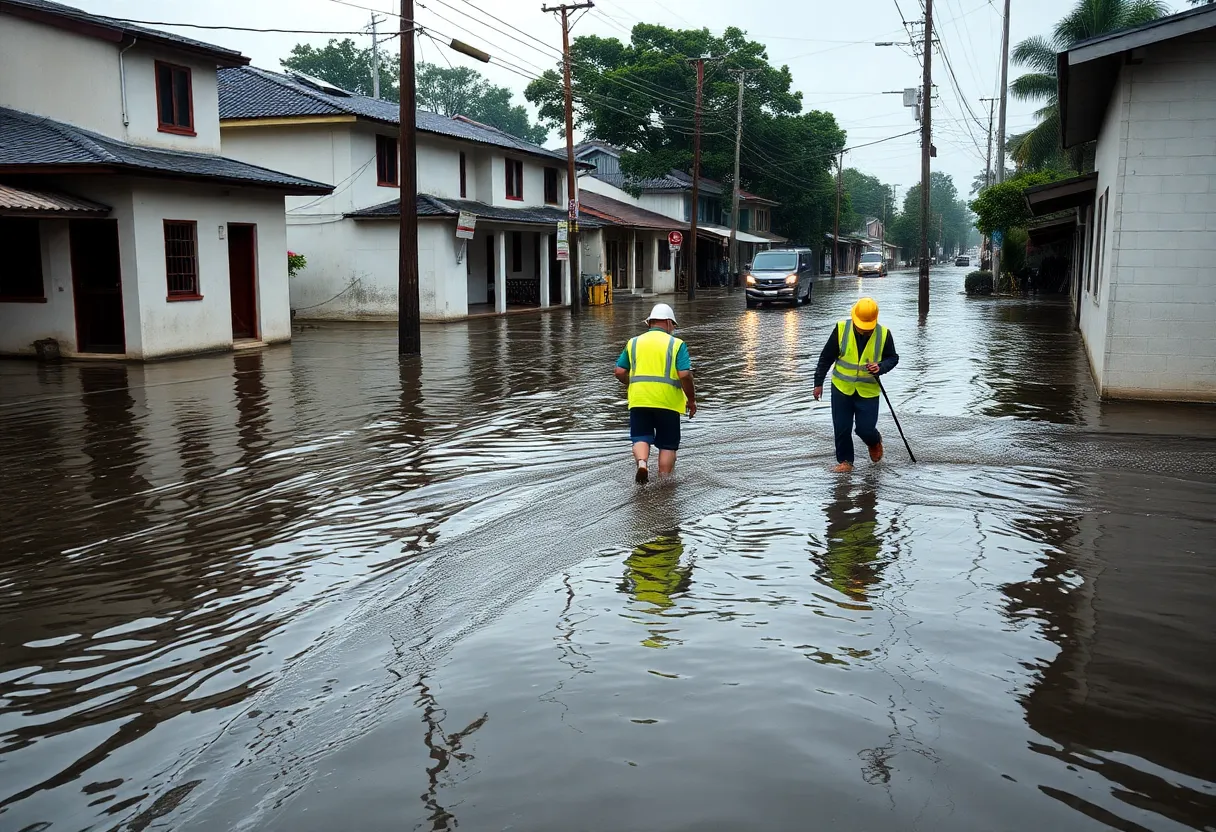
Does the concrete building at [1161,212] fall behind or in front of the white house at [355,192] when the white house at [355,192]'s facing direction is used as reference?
in front

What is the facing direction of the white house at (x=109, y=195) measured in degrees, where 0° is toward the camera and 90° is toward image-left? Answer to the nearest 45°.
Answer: approximately 315°

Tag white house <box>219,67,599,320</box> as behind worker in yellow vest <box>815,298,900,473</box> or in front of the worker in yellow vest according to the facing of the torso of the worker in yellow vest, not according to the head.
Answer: behind

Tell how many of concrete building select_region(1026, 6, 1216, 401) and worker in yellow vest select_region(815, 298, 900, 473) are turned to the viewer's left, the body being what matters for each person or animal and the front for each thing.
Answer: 1

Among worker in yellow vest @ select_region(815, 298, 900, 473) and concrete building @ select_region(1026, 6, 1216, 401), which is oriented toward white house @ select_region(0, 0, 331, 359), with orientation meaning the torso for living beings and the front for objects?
the concrete building

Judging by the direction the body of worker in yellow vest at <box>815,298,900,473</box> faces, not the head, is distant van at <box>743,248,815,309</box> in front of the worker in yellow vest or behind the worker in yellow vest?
behind

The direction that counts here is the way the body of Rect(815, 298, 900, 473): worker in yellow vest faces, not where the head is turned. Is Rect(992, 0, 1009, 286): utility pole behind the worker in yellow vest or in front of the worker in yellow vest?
behind

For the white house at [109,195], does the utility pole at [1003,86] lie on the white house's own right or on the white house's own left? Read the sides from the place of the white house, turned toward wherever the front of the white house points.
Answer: on the white house's own left

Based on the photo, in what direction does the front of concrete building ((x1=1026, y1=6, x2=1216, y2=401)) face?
to the viewer's left

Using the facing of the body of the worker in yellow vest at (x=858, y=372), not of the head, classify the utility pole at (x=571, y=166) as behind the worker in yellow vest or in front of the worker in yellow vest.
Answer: behind
